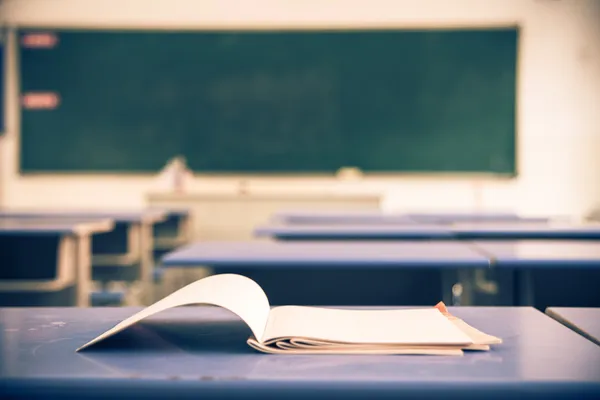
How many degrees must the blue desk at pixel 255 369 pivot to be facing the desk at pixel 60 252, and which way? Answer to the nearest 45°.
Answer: approximately 135° to its right

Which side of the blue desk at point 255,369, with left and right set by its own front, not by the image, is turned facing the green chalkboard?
back

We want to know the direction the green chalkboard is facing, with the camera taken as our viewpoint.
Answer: facing the viewer

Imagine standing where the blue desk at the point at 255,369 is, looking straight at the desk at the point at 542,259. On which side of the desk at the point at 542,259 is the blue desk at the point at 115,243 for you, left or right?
left

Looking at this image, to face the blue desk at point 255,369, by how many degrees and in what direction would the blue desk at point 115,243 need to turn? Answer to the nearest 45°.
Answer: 0° — it already faces it

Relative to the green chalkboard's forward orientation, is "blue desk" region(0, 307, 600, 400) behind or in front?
in front

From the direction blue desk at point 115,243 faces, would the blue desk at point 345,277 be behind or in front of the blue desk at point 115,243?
in front

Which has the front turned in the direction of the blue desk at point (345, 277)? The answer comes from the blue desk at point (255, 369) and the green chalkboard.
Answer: the green chalkboard
